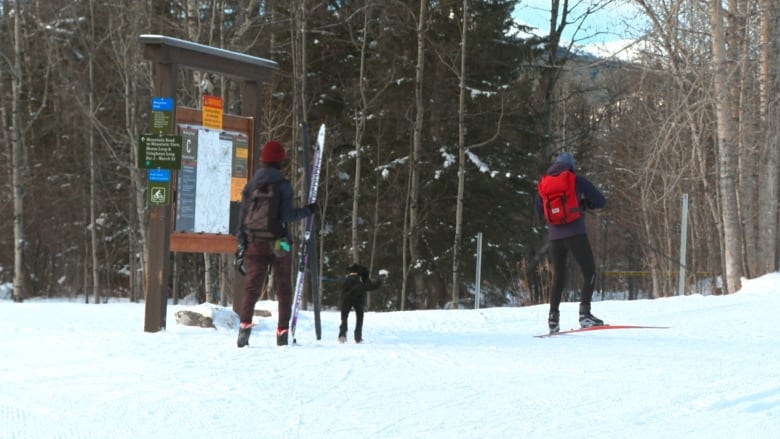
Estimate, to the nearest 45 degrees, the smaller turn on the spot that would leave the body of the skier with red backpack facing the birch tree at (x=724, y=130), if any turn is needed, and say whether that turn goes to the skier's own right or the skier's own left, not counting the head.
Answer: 0° — they already face it

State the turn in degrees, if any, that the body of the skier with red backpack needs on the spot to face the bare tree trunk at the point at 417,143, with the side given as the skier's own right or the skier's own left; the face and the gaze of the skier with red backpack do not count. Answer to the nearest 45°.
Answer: approximately 45° to the skier's own left

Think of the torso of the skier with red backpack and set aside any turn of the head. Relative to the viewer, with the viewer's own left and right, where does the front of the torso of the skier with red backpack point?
facing away from the viewer and to the right of the viewer

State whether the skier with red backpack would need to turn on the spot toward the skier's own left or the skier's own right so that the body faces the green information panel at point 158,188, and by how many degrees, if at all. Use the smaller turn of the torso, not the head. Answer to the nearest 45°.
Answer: approximately 135° to the skier's own left

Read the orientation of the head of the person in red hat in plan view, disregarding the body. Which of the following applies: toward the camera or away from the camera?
away from the camera

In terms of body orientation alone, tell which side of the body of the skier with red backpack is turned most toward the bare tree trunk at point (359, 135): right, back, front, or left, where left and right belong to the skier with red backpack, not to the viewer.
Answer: left

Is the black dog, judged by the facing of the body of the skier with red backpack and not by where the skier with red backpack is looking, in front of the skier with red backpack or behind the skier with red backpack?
behind

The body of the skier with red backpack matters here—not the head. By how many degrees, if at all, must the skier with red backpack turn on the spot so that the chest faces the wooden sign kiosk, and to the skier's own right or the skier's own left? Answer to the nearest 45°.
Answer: approximately 135° to the skier's own left

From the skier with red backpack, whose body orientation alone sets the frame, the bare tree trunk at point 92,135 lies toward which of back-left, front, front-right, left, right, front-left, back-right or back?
left

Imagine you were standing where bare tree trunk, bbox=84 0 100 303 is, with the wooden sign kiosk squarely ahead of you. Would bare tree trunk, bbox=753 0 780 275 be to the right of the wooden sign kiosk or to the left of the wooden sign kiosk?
left

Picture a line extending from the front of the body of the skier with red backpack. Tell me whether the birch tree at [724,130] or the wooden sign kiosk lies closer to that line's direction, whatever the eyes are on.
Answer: the birch tree
